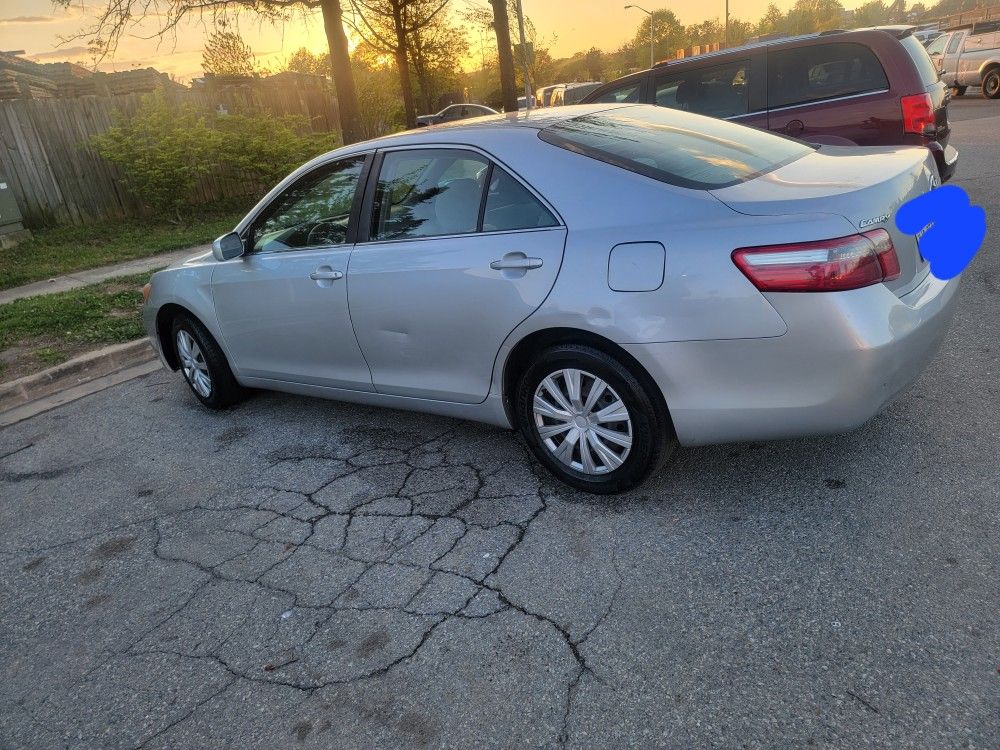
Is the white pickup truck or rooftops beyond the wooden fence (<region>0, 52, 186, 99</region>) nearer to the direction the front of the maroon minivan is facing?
the rooftops beyond the wooden fence

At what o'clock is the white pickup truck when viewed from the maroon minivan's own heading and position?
The white pickup truck is roughly at 2 o'clock from the maroon minivan.

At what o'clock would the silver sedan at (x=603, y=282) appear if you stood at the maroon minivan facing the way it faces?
The silver sedan is roughly at 8 o'clock from the maroon minivan.

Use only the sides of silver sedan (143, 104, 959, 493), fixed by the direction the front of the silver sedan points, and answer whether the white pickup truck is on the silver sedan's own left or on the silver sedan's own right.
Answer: on the silver sedan's own right

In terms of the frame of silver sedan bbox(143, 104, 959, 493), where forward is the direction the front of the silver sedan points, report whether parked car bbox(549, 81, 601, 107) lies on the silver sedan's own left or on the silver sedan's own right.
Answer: on the silver sedan's own right

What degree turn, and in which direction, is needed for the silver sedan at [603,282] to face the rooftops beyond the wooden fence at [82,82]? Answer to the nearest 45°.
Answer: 0° — it already faces it

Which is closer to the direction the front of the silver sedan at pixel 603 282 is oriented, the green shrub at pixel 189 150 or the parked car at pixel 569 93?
the green shrub

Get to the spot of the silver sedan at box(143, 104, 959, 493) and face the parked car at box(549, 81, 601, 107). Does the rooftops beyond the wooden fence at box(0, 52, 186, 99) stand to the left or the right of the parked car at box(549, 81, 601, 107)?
left

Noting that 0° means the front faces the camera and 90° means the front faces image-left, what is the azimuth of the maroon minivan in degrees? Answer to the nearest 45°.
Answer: approximately 135°

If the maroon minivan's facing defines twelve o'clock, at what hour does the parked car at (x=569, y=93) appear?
The parked car is roughly at 1 o'clock from the maroon minivan.

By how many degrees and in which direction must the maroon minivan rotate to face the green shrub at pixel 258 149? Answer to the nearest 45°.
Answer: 0° — it already faces it

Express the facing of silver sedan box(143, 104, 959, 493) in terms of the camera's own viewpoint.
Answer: facing away from the viewer and to the left of the viewer

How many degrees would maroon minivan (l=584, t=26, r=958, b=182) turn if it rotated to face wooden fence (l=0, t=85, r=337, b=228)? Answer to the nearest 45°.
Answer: approximately 45° to its left

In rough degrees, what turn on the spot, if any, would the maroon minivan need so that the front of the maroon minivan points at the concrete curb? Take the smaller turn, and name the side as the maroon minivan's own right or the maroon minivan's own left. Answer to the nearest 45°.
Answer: approximately 90° to the maroon minivan's own left
